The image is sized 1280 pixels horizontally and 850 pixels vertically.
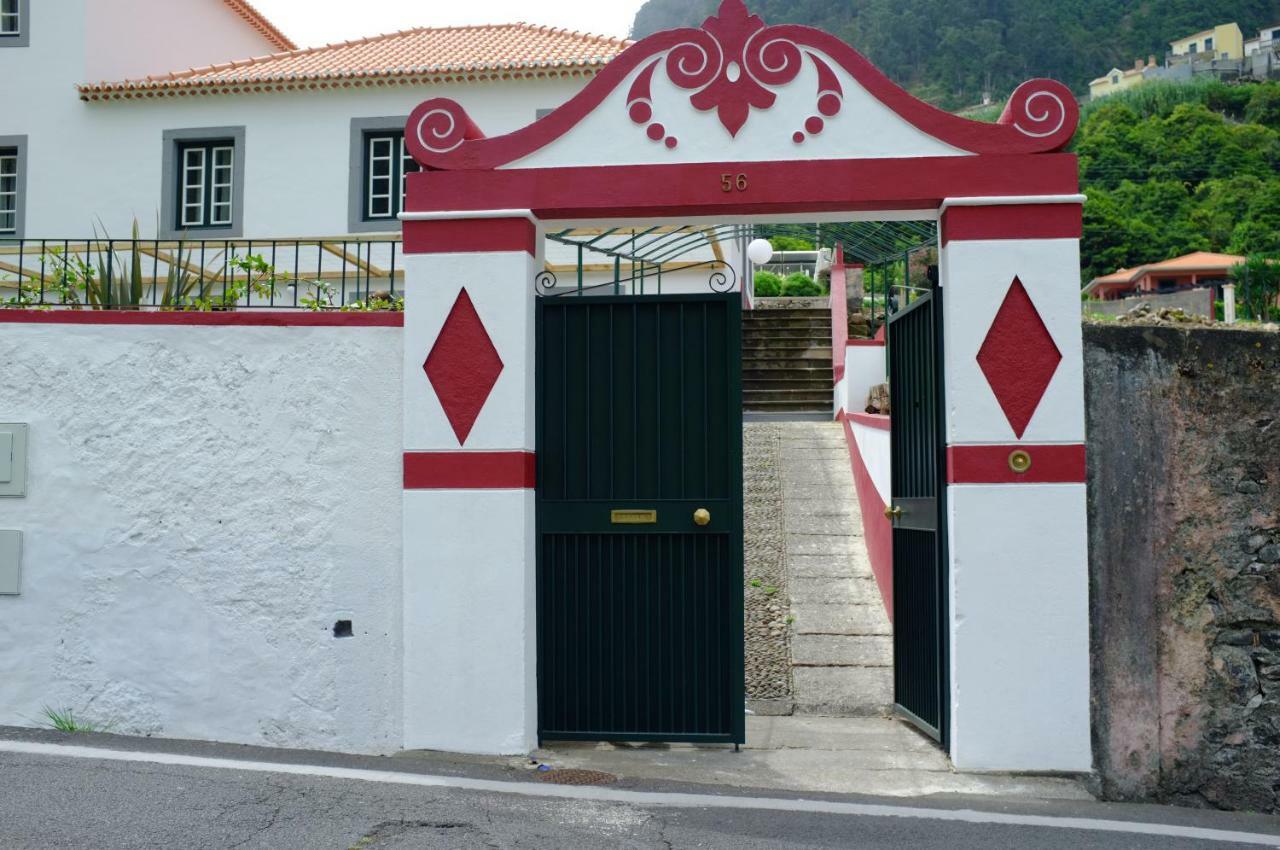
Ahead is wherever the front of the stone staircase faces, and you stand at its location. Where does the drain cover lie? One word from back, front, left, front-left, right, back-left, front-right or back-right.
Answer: front

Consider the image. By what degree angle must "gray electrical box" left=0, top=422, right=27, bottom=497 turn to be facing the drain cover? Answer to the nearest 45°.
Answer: approximately 45° to its left

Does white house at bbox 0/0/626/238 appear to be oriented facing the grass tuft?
yes

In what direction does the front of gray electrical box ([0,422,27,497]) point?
toward the camera

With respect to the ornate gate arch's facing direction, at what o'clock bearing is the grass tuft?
The grass tuft is roughly at 3 o'clock from the ornate gate arch.

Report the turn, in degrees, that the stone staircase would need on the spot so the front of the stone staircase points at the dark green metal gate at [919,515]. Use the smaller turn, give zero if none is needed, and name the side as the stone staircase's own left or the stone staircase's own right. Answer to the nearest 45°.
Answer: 0° — it already faces it

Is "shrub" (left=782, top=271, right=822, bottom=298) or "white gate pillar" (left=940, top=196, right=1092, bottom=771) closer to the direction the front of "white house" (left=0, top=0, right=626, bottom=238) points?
the white gate pillar

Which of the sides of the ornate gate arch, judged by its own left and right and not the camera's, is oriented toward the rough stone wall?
left

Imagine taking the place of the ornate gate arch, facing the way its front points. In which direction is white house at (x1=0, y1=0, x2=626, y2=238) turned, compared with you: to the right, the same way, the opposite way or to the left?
the same way

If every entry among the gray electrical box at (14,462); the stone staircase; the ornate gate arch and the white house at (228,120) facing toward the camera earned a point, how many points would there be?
4

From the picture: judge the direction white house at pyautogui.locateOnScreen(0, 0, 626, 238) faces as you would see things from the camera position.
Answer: facing the viewer

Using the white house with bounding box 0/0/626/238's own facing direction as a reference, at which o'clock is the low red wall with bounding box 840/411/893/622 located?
The low red wall is roughly at 11 o'clock from the white house.

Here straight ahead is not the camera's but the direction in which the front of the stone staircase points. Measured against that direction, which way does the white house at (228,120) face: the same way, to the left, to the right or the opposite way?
the same way

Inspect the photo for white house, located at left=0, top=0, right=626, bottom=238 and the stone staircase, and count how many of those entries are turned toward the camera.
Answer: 2

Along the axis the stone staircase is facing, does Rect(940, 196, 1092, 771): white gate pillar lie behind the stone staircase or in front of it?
in front
